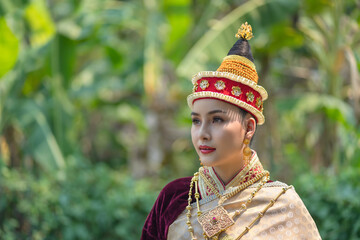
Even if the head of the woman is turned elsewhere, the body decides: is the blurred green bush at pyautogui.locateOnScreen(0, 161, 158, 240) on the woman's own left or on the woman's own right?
on the woman's own right

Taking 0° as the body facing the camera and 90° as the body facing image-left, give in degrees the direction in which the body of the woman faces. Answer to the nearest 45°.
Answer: approximately 45°

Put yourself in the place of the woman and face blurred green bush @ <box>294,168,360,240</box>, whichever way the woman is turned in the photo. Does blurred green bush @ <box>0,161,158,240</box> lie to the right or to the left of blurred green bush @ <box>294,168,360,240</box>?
left

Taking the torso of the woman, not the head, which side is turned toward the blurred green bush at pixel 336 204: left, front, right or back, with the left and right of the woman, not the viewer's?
back

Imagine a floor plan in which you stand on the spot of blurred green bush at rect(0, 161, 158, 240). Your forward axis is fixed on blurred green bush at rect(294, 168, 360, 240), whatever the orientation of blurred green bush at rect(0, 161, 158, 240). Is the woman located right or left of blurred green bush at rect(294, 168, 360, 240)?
right
